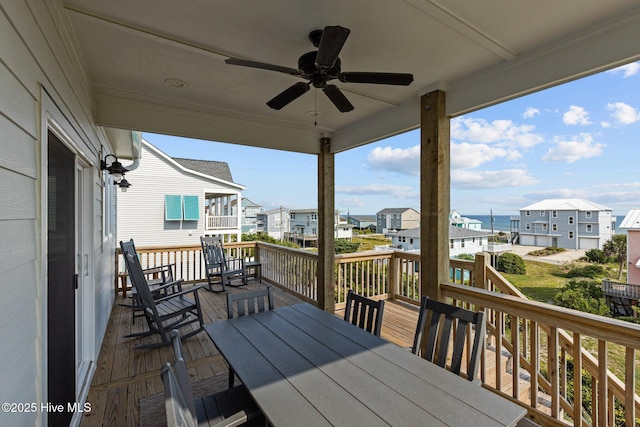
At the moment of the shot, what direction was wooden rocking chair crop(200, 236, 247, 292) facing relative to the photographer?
facing the viewer and to the right of the viewer

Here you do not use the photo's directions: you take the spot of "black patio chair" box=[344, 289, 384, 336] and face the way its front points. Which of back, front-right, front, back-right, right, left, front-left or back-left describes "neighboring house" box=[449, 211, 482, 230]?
back

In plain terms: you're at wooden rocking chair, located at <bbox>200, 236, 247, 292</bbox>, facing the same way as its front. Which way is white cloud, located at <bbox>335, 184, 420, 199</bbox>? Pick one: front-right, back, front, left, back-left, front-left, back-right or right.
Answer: front-left

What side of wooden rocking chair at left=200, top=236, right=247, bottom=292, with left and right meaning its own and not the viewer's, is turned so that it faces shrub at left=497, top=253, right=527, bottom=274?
left

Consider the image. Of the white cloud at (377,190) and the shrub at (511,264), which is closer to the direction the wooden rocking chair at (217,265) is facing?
the shrub

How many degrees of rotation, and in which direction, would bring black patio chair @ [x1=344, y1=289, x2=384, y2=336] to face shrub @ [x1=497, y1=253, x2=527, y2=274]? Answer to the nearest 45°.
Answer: approximately 180°
